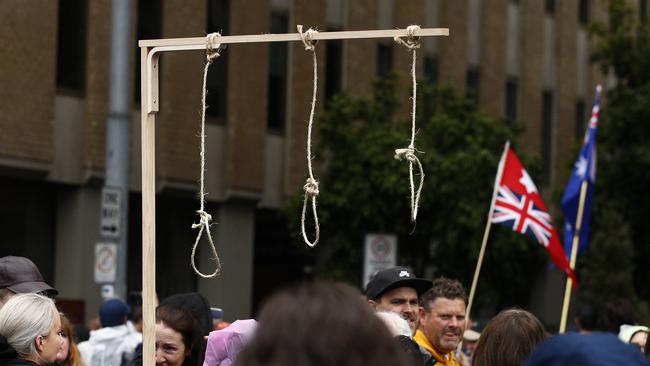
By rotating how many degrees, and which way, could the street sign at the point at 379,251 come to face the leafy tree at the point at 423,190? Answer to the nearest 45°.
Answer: approximately 135° to its left

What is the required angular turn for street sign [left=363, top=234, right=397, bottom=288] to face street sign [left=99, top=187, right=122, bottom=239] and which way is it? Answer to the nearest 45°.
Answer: approximately 45° to its right

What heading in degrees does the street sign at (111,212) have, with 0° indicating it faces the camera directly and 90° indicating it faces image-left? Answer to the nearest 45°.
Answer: approximately 0°

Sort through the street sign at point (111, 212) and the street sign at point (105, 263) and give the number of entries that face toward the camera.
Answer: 2
